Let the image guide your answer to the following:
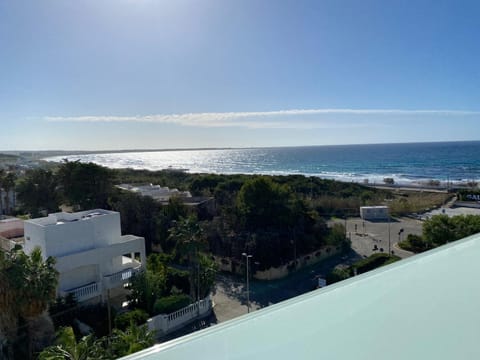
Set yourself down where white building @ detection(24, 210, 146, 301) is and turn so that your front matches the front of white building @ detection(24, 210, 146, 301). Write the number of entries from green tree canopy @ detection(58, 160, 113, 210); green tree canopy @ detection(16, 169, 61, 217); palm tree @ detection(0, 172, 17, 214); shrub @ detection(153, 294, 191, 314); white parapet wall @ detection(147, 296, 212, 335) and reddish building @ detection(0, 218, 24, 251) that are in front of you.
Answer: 2

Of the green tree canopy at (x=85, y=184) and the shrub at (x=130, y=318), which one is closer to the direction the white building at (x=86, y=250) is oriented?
the shrub

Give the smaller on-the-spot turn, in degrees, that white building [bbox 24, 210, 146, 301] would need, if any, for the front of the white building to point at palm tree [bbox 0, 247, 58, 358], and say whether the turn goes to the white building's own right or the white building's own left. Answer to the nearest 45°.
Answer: approximately 45° to the white building's own right

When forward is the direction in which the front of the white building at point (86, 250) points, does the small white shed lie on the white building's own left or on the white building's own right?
on the white building's own left

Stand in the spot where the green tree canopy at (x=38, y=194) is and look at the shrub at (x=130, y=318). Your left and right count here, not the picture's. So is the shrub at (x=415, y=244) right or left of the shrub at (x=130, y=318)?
left

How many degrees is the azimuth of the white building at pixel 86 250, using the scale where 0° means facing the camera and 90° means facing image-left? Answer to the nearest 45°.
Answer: approximately 315°

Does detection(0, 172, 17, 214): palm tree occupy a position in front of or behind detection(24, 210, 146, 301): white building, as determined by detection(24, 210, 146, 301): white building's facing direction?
behind

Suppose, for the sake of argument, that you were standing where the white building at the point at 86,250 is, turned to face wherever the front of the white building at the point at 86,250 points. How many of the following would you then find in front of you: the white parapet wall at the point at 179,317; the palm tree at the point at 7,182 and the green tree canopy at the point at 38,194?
1

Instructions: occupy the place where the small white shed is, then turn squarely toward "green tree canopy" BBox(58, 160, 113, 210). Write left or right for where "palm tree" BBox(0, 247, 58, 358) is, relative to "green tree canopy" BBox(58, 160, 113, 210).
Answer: left

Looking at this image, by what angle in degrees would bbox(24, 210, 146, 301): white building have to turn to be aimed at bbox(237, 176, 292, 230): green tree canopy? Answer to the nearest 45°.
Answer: approximately 90° to its left

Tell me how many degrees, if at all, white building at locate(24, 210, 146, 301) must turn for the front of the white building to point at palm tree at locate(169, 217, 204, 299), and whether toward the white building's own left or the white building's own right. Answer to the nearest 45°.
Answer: approximately 45° to the white building's own left

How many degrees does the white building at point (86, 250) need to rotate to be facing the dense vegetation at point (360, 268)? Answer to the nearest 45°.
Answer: approximately 45° to its left

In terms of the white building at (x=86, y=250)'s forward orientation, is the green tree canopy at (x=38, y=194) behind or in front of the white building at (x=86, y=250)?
behind
